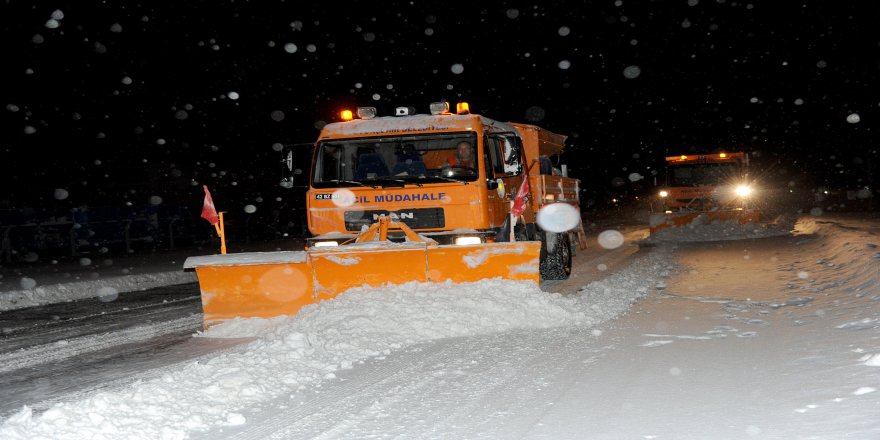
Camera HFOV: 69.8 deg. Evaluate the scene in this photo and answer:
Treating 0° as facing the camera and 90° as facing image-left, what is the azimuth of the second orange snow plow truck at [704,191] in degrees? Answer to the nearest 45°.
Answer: approximately 0°

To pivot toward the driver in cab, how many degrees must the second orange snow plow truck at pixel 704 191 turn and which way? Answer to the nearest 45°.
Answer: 0° — it already faces them

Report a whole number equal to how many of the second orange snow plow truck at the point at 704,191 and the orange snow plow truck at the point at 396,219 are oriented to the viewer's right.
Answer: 0

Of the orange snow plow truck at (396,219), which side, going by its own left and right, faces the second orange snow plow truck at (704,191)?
back

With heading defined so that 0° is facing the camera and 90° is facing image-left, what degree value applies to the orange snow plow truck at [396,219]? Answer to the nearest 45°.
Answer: approximately 45°
